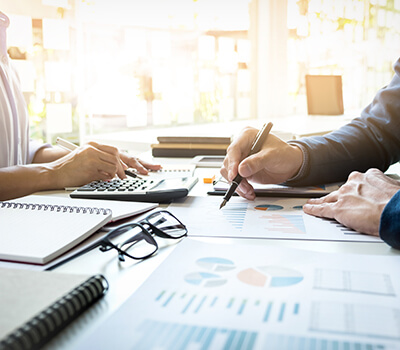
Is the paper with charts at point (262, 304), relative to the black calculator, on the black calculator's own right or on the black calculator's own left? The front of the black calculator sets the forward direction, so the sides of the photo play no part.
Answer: on the black calculator's own left

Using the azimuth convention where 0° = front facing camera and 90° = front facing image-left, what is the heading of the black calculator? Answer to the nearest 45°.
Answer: approximately 90°
